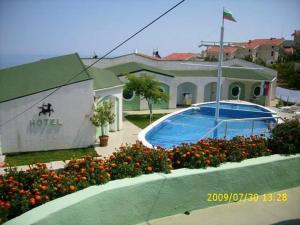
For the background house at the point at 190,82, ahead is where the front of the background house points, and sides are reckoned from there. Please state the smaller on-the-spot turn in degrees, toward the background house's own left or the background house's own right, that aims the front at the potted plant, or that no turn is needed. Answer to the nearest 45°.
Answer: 0° — it already faces it

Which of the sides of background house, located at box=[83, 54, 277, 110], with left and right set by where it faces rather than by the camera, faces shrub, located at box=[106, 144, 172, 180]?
front

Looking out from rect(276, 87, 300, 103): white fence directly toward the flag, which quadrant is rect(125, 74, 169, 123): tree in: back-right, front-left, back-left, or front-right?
front-right

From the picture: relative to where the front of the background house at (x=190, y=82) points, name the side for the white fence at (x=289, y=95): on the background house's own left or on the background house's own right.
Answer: on the background house's own left

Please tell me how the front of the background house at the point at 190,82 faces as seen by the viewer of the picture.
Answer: facing the viewer

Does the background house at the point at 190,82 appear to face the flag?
yes

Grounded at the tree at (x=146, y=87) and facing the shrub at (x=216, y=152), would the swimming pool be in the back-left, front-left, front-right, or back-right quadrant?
front-left

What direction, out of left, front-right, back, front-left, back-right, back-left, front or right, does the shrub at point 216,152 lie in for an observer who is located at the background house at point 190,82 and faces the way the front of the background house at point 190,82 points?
front

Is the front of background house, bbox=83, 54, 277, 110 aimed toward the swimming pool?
yes

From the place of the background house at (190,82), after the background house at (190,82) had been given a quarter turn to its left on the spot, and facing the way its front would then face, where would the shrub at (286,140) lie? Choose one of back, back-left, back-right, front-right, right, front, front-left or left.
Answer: right

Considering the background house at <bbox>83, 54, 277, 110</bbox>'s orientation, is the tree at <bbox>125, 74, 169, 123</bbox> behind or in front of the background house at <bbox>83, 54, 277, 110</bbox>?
in front

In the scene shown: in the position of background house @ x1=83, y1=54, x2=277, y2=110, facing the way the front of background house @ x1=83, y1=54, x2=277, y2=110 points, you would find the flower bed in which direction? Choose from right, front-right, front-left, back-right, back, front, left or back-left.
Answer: front
